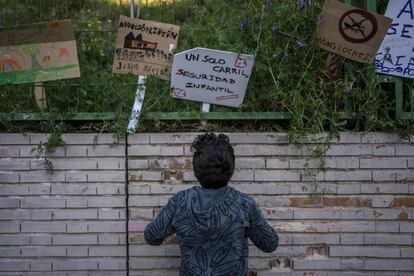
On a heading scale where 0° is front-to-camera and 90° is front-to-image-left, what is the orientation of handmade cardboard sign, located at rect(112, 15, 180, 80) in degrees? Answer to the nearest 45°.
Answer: approximately 0°

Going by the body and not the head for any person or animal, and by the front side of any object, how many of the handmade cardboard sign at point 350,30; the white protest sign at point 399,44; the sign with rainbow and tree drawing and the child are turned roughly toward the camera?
3

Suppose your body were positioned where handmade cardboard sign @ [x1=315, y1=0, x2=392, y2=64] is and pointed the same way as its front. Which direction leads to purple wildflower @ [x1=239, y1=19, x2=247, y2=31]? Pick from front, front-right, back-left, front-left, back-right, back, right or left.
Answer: right

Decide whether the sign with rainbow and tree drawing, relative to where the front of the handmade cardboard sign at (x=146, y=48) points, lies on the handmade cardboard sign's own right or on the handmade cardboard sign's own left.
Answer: on the handmade cardboard sign's own right

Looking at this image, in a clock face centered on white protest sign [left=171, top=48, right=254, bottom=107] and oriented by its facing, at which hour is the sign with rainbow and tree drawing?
The sign with rainbow and tree drawing is roughly at 3 o'clock from the white protest sign.

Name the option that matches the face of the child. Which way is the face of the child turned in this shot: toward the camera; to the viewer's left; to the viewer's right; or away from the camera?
away from the camera

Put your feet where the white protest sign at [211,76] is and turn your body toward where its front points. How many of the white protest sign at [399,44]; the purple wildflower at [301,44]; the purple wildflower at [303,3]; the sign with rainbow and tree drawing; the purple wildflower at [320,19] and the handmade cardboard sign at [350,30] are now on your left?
5

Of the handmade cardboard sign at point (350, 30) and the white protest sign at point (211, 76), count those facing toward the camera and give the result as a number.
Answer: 2

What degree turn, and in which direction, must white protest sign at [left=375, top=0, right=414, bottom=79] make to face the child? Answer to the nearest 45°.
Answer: approximately 45° to its right

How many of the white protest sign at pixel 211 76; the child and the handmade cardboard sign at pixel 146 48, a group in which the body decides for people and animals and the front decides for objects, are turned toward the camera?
2
